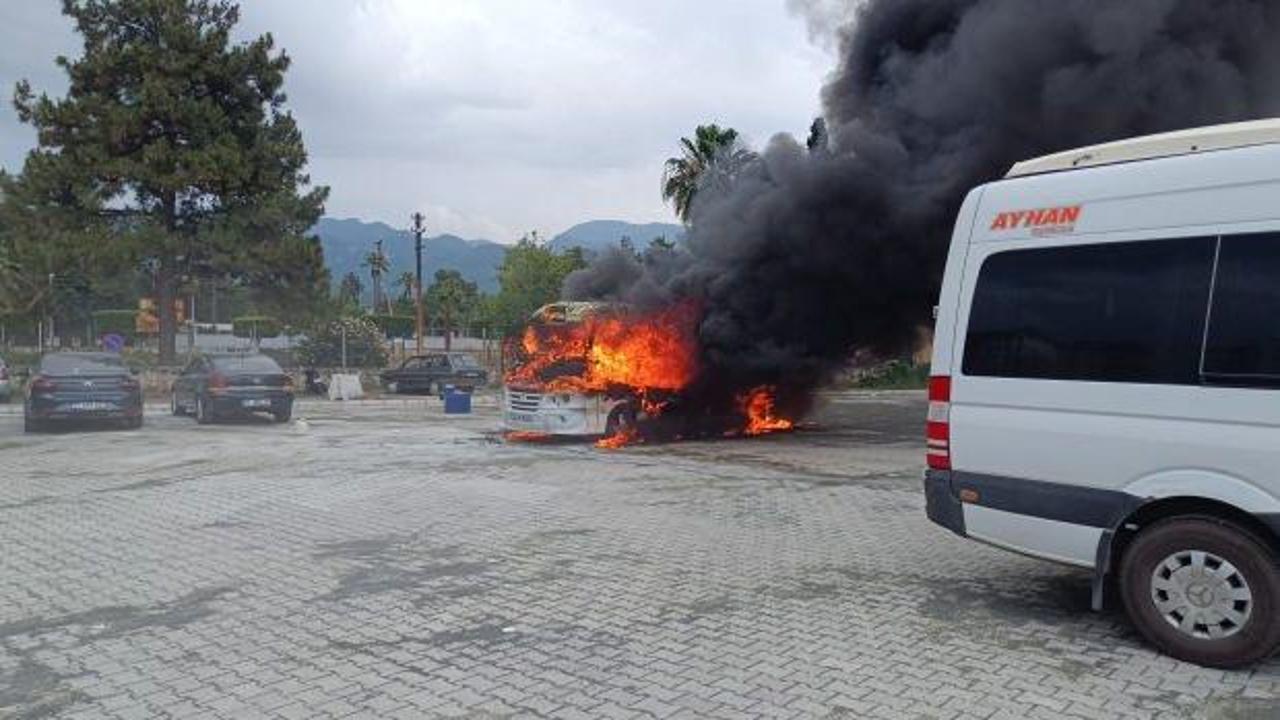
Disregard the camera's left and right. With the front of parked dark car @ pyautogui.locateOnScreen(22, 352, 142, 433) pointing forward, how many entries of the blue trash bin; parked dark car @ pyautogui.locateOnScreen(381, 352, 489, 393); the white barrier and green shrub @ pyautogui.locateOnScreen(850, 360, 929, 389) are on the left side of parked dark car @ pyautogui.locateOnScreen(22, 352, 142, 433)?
0

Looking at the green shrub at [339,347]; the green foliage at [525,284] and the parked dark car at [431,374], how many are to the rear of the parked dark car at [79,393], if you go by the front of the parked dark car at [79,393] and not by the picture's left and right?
0

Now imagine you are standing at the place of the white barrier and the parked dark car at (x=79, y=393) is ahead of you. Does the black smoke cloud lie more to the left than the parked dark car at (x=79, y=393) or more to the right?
left

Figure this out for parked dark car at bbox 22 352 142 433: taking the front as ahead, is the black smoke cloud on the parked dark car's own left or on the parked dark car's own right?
on the parked dark car's own right

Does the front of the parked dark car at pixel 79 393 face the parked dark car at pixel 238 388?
no

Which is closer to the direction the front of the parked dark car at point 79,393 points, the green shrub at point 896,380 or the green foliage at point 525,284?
the green foliage

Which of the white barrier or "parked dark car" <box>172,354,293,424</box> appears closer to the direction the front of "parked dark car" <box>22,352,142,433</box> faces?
the white barrier

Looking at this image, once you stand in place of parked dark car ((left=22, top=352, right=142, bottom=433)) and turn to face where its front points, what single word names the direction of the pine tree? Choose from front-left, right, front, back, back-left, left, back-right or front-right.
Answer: front

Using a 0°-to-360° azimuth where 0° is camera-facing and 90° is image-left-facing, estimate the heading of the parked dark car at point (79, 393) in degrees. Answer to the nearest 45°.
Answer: approximately 180°

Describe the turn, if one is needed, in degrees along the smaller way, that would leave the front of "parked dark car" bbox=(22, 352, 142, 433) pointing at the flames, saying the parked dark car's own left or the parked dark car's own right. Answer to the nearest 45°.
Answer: approximately 135° to the parked dark car's own right

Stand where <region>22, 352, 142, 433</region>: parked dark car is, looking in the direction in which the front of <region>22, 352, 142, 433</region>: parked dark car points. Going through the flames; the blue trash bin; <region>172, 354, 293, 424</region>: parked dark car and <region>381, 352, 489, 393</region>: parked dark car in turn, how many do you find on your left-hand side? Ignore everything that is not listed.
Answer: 0

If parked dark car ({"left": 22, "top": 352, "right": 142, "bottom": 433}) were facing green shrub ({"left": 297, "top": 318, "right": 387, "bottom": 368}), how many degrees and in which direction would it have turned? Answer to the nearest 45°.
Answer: approximately 45° to its right

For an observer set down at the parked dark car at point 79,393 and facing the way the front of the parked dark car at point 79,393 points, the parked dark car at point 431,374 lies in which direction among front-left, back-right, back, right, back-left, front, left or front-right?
front-right

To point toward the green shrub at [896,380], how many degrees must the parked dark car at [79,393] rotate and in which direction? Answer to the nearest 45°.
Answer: approximately 90° to its right

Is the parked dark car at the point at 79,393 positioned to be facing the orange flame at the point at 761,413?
no

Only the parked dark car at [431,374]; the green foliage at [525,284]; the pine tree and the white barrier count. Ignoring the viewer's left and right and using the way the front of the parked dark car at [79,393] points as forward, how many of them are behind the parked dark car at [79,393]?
0

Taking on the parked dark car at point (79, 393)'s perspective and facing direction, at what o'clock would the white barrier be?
The white barrier is roughly at 1 o'clock from the parked dark car.

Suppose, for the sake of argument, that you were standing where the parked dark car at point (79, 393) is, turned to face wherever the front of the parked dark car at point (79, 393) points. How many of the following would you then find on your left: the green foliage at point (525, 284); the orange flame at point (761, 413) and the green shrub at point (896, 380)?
0
